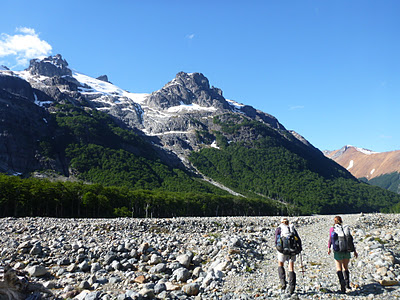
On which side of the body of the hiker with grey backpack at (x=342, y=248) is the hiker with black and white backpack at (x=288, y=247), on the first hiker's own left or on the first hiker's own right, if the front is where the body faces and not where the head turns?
on the first hiker's own left

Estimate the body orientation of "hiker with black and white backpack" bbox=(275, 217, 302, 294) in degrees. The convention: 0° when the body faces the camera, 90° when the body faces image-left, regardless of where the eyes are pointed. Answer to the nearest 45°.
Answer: approximately 180°

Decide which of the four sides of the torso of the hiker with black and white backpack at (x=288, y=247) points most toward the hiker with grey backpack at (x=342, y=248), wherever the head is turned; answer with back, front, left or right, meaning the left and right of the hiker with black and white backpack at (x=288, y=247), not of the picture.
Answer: right

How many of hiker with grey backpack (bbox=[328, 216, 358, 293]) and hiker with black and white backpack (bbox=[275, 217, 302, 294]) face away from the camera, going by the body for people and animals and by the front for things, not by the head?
2

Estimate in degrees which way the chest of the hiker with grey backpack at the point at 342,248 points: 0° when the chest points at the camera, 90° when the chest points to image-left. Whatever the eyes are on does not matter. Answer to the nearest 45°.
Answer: approximately 180°
